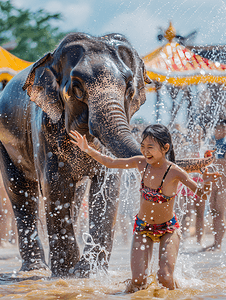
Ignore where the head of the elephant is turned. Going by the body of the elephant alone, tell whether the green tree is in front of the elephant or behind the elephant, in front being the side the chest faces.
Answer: behind

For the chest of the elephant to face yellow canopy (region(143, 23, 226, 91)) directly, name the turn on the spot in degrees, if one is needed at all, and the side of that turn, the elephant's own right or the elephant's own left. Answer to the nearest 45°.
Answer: approximately 135° to the elephant's own left

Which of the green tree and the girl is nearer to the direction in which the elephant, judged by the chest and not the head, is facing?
the girl

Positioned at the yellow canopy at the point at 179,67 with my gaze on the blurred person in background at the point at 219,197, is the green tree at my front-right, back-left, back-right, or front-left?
back-right

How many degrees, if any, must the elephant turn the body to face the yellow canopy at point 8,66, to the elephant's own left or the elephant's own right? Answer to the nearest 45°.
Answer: approximately 135° to the elephant's own left

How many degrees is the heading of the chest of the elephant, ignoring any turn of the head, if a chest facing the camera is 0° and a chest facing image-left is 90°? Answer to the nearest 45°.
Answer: approximately 315°

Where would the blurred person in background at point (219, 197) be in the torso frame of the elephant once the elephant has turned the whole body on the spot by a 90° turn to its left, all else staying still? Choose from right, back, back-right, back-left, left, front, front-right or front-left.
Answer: front

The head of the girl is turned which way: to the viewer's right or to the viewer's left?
to the viewer's left
